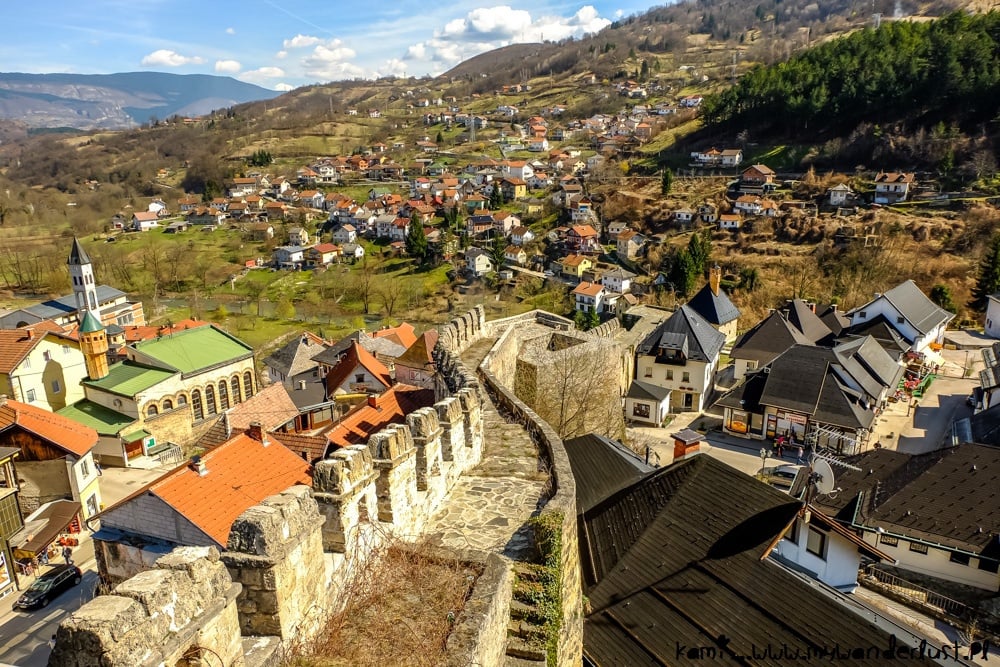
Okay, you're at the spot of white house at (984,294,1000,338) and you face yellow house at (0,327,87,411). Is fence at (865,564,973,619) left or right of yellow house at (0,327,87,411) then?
left

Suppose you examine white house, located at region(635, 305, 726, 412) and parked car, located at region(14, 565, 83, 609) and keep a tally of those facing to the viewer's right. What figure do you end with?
0

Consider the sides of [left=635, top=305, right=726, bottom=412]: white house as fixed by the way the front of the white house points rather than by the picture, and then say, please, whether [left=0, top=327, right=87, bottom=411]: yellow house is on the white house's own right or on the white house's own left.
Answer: on the white house's own right

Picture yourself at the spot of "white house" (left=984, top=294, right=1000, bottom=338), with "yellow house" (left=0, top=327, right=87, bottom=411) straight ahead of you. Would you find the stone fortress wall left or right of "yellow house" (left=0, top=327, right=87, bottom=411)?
left

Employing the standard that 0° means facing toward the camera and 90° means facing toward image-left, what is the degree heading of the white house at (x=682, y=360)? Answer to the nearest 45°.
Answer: approximately 0°

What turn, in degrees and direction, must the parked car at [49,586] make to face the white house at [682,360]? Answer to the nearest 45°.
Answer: approximately 135° to its left

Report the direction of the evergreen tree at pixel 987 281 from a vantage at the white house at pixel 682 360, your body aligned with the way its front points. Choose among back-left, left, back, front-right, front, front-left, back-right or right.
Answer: back-left

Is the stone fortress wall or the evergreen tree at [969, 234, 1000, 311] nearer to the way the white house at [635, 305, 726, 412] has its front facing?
the stone fortress wall

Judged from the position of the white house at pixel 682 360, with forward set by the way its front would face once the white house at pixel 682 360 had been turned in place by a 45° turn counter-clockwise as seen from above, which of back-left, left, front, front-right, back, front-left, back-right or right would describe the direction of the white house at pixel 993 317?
left

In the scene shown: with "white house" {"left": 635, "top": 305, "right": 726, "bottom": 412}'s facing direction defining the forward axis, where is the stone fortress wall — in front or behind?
in front

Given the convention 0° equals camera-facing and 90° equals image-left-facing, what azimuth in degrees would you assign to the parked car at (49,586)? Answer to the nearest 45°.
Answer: approximately 45°
